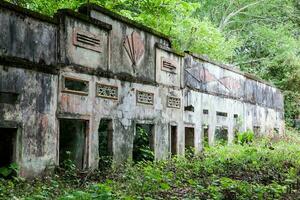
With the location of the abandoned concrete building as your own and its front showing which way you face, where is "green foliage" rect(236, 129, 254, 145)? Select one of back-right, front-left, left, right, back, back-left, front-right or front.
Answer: left

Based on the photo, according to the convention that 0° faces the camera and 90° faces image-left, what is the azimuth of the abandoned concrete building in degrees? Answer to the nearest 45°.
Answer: approximately 315°

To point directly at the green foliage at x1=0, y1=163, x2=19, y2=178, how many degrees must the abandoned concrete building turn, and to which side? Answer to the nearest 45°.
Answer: approximately 90° to its right
